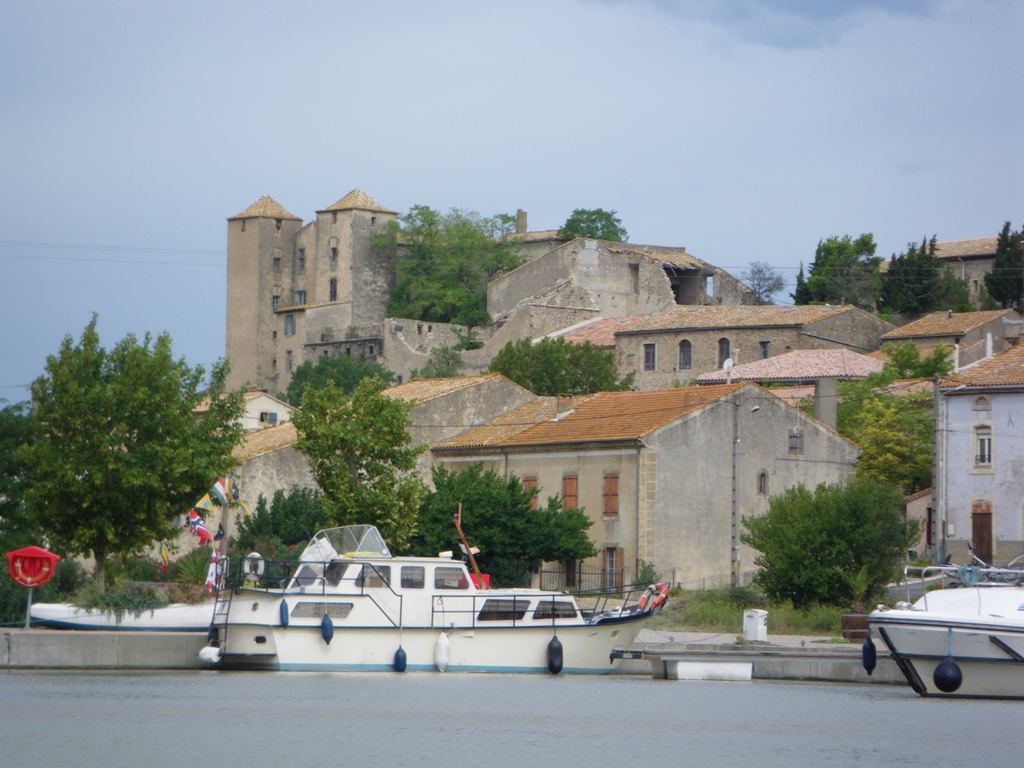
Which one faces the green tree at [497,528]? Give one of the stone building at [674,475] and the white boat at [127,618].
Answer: the stone building

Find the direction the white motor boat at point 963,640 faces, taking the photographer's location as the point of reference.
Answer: facing to the left of the viewer

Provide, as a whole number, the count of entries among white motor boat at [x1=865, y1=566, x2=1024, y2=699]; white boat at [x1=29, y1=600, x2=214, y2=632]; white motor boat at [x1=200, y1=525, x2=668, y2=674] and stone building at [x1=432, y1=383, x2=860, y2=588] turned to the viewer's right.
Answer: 1

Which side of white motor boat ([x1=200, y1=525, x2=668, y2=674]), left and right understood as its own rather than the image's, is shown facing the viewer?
right

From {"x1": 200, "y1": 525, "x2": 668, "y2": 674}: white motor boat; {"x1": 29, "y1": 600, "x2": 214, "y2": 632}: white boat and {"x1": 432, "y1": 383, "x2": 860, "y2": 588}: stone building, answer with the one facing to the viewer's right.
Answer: the white motor boat

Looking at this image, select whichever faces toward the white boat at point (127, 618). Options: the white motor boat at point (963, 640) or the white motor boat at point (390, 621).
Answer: the white motor boat at point (963, 640)

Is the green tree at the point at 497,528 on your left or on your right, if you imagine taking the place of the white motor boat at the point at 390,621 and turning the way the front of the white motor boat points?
on your left

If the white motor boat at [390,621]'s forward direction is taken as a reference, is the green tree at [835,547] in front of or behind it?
in front

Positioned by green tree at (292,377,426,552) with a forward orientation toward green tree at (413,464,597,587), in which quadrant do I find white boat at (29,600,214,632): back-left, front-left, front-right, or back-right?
back-right

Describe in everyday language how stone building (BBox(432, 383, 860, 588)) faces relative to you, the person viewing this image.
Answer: facing the viewer and to the left of the viewer

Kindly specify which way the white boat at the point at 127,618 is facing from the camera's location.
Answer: facing to the left of the viewer

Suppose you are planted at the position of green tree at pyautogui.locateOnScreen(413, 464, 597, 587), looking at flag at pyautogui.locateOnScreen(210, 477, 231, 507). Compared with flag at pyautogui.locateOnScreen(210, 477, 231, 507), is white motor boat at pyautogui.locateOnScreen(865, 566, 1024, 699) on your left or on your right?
left
